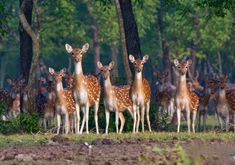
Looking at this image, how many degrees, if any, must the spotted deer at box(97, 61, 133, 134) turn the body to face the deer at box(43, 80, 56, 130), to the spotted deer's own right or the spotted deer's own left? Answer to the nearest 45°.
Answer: approximately 90° to the spotted deer's own right

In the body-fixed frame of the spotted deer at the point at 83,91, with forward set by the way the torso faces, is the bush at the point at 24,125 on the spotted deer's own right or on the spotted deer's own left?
on the spotted deer's own right

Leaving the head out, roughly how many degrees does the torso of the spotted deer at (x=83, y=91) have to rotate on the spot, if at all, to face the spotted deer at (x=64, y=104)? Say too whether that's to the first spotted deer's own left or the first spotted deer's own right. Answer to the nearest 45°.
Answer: approximately 90° to the first spotted deer's own right

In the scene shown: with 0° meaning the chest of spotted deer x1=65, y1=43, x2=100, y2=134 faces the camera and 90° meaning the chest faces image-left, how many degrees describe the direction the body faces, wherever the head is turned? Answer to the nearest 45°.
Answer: approximately 45°

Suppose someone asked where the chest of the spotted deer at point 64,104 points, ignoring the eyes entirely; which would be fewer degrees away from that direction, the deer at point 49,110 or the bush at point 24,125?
the bush

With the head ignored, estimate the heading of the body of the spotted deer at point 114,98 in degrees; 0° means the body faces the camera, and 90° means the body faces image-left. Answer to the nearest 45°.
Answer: approximately 45°
